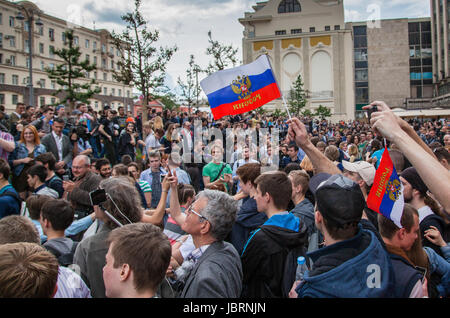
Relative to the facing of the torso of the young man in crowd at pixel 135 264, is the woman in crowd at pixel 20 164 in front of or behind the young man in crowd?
in front

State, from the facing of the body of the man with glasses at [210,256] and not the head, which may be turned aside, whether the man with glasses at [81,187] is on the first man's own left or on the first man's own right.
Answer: on the first man's own right

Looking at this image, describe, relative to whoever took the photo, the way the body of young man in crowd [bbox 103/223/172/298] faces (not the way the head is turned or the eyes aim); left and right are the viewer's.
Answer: facing away from the viewer and to the left of the viewer

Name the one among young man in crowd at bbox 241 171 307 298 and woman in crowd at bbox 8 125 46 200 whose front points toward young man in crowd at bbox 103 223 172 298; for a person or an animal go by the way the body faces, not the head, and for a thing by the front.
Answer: the woman in crowd

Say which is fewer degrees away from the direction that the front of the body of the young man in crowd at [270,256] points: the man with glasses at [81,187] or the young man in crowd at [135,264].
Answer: the man with glasses

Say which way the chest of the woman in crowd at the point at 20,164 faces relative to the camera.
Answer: toward the camera

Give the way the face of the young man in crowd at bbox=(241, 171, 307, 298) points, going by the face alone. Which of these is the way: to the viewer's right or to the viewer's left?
to the viewer's left

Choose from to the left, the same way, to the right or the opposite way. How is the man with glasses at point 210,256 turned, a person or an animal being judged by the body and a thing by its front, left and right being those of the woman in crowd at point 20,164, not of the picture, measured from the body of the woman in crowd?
to the right

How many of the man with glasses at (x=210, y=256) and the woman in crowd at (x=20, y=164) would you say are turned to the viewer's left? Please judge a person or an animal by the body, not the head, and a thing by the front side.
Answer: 1

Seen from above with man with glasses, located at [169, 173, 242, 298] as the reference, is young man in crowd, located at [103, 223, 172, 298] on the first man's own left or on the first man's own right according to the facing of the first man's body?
on the first man's own left

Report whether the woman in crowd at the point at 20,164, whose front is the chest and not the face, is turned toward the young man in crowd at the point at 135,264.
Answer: yes

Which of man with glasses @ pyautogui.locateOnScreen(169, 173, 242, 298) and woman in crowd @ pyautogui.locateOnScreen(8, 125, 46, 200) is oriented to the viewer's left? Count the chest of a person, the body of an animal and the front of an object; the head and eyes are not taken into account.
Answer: the man with glasses

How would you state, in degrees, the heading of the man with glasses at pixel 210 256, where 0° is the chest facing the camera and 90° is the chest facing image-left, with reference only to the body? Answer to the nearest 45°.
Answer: approximately 90°

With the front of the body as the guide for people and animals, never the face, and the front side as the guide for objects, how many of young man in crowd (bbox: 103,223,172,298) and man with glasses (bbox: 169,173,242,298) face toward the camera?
0
